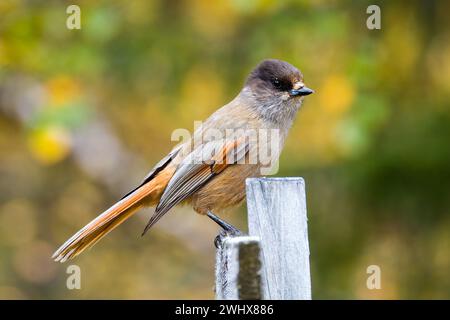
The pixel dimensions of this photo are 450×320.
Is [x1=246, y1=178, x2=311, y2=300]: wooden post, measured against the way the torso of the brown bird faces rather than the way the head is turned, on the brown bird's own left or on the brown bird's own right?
on the brown bird's own right

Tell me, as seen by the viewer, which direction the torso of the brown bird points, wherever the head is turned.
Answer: to the viewer's right
